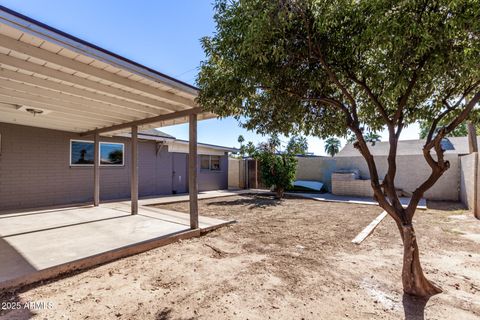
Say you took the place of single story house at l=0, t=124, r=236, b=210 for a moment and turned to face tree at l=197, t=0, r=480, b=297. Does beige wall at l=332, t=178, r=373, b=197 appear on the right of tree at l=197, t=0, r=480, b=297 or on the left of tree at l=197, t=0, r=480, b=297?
left

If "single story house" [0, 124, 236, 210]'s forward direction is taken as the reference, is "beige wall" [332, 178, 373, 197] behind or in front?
in front

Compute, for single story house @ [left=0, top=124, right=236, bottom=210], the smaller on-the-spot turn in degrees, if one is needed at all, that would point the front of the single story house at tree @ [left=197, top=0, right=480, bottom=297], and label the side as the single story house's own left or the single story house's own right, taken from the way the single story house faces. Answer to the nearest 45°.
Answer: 0° — it already faces it

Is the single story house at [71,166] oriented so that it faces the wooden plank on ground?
yes

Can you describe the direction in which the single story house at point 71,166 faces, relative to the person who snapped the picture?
facing the viewer and to the right of the viewer

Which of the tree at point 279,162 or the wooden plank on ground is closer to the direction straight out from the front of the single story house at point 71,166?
the wooden plank on ground

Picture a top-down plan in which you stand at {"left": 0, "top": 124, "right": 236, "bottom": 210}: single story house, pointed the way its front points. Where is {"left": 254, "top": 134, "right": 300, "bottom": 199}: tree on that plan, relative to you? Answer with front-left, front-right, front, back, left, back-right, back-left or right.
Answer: front-left
